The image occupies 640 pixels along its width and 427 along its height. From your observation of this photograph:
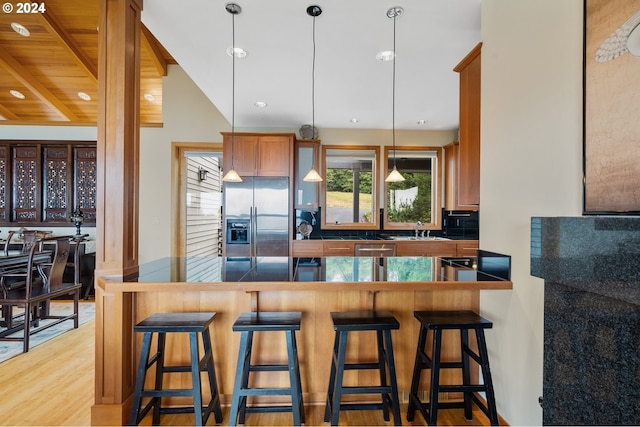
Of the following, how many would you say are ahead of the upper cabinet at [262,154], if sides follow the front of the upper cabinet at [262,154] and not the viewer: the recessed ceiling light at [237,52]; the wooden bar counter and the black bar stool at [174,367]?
3

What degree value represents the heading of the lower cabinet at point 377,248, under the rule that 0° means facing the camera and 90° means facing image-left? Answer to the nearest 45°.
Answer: approximately 0°

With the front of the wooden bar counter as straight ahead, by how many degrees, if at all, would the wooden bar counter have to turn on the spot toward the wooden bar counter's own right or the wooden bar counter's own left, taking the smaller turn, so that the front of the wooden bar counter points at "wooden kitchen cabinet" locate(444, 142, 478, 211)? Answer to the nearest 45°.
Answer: approximately 135° to the wooden bar counter's own left

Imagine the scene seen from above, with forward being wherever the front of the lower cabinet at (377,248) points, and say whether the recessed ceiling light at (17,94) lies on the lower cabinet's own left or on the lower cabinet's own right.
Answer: on the lower cabinet's own right

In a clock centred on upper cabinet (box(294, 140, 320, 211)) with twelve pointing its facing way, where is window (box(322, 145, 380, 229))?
The window is roughly at 8 o'clock from the upper cabinet.

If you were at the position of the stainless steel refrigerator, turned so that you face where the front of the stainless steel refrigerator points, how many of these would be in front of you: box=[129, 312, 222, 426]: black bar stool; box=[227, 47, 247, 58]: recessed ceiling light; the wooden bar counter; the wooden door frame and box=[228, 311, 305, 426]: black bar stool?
4

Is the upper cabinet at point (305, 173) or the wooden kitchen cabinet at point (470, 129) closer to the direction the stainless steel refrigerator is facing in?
the wooden kitchen cabinet

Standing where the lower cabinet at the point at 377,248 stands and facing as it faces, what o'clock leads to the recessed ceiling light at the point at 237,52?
The recessed ceiling light is roughly at 1 o'clock from the lower cabinet.

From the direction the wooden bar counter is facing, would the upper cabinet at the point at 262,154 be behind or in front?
behind
